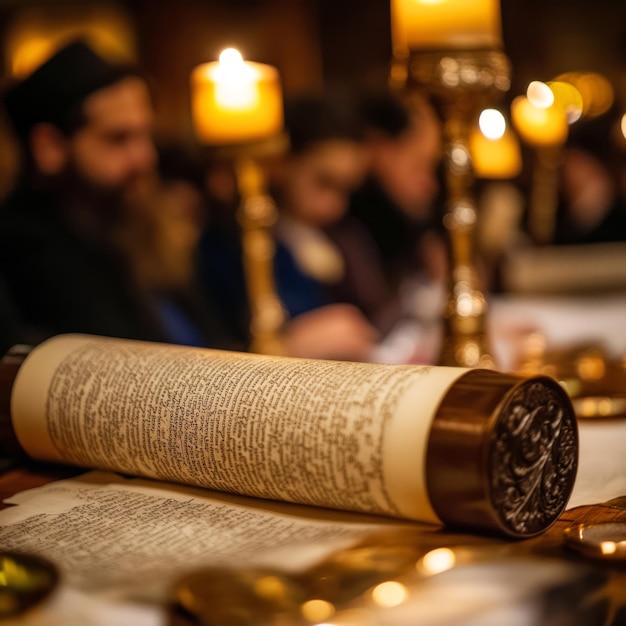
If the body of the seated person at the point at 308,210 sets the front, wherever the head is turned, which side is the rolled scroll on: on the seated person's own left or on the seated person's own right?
on the seated person's own right

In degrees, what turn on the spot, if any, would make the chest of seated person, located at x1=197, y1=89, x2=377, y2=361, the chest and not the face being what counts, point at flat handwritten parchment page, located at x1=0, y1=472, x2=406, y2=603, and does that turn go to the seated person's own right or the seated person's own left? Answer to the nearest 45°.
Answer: approximately 45° to the seated person's own right

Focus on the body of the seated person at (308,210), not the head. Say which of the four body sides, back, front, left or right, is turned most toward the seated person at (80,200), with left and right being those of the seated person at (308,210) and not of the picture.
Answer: right

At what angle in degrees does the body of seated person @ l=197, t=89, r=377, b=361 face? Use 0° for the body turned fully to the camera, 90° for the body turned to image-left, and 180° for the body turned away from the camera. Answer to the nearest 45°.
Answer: approximately 315°
